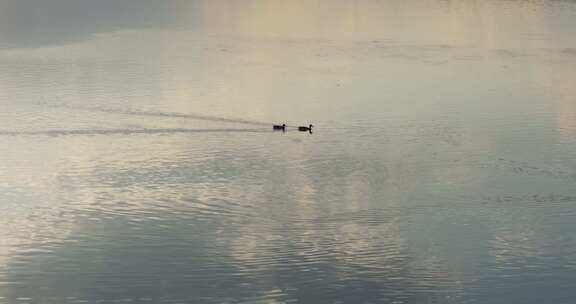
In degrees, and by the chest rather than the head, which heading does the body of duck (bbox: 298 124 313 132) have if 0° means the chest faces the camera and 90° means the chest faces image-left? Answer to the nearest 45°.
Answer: approximately 270°
